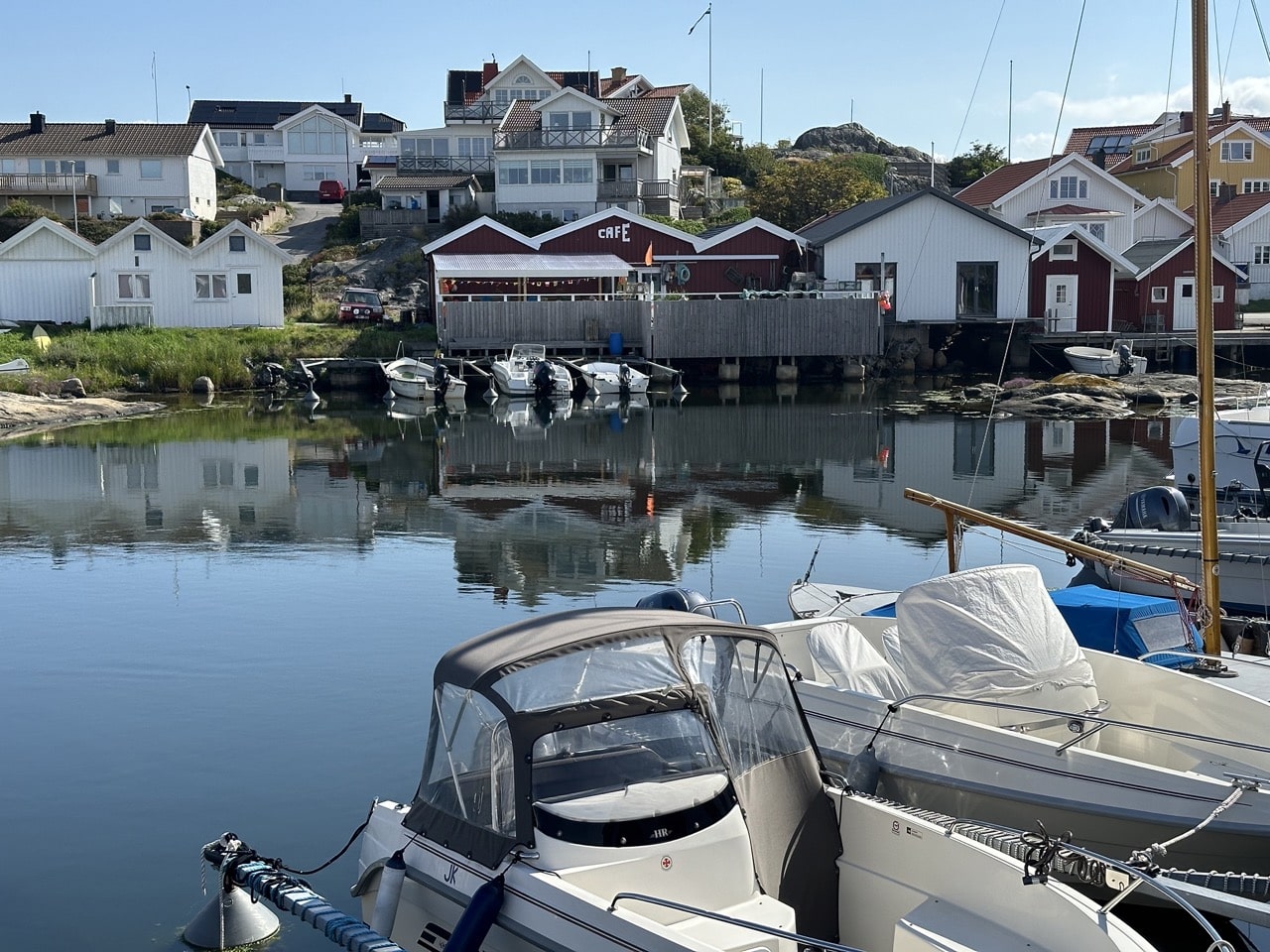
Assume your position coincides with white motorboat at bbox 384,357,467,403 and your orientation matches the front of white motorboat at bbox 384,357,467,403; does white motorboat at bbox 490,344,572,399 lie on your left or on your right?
on your right

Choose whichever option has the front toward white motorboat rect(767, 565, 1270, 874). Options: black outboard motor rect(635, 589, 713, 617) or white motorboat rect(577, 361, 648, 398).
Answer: the black outboard motor

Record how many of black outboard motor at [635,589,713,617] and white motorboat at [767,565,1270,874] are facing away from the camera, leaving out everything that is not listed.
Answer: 0

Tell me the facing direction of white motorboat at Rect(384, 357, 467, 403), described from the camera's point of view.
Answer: facing away from the viewer and to the left of the viewer

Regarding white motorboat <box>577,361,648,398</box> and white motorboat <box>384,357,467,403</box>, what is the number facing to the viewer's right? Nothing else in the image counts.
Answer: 0

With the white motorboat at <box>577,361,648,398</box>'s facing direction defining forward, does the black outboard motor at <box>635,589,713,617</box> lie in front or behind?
behind

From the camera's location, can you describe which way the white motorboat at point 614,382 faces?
facing away from the viewer and to the left of the viewer

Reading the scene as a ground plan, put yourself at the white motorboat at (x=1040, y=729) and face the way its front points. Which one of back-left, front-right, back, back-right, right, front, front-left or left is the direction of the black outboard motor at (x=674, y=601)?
back

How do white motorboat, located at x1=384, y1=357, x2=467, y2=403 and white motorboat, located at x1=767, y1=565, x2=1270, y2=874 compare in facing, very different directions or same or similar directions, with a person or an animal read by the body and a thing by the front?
very different directions

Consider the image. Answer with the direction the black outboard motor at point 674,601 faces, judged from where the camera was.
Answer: facing the viewer and to the right of the viewer

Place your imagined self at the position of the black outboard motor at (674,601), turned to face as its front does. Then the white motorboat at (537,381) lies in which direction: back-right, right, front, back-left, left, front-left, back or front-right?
back-left
